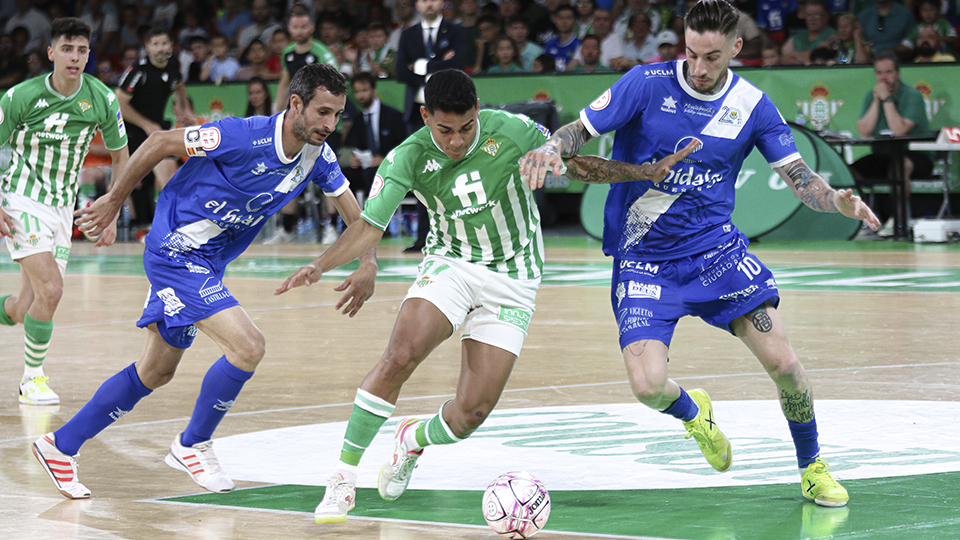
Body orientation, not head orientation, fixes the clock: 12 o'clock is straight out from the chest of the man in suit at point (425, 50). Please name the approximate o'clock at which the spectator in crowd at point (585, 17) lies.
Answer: The spectator in crowd is roughly at 7 o'clock from the man in suit.

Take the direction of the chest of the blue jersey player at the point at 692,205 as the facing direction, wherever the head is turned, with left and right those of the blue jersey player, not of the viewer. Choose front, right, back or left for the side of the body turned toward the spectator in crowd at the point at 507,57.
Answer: back

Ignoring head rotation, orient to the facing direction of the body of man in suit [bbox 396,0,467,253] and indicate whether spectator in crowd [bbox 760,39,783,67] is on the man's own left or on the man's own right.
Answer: on the man's own left

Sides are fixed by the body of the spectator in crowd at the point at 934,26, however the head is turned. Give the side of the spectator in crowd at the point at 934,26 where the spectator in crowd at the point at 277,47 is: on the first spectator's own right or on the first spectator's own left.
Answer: on the first spectator's own right

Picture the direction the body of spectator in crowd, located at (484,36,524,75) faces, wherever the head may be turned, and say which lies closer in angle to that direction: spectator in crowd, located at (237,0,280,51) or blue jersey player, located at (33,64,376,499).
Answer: the blue jersey player

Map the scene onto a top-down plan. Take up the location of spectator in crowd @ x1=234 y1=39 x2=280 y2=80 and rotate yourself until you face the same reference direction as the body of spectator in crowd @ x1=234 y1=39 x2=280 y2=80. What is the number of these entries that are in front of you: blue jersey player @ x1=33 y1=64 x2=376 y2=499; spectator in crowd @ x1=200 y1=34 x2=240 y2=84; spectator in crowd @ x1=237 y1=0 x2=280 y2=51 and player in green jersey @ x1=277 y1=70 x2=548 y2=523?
2

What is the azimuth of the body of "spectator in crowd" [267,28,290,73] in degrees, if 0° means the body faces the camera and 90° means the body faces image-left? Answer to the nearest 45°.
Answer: approximately 0°

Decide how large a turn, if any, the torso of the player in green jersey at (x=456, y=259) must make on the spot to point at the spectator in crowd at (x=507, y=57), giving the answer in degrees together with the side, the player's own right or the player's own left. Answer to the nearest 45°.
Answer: approximately 180°
